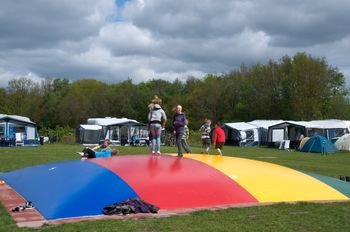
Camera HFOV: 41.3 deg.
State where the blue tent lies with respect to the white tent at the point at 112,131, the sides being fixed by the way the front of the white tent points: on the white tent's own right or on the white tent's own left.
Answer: on the white tent's own left

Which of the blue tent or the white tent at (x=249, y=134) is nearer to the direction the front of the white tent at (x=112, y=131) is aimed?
the blue tent

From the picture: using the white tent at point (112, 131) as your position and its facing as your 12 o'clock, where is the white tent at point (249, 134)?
the white tent at point (249, 134) is roughly at 9 o'clock from the white tent at point (112, 131).

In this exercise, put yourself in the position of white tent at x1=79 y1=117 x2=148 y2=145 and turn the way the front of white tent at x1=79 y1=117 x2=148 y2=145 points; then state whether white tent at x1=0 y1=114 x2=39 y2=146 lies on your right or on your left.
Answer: on your right

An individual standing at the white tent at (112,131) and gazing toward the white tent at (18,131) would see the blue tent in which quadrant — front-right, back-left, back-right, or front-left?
back-left

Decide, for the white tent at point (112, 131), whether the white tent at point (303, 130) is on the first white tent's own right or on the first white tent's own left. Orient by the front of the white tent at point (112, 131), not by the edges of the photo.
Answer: on the first white tent's own left

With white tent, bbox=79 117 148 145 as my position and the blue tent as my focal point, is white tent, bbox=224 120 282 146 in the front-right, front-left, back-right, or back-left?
front-left

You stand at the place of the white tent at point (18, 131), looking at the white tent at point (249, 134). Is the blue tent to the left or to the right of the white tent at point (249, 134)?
right

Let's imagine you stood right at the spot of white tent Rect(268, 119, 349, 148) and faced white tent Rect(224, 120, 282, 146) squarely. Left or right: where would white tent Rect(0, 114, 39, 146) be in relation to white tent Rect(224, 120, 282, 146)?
left

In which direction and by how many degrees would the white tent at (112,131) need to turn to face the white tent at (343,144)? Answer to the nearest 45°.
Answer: approximately 45° to its left

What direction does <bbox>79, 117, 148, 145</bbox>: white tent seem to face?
toward the camera
